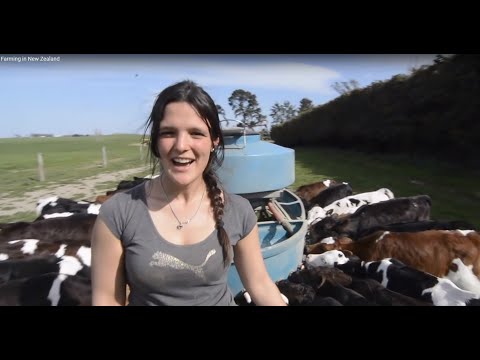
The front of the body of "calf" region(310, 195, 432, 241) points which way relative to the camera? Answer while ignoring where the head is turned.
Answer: to the viewer's left

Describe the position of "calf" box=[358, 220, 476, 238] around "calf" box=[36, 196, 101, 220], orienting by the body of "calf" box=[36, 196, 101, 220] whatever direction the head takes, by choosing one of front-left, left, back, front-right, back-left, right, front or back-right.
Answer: front-right

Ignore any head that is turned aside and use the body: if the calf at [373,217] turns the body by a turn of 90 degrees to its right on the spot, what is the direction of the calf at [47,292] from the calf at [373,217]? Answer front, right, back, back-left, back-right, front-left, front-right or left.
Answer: back-left

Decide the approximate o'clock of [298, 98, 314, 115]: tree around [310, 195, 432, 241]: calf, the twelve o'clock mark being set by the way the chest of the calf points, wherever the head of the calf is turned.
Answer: The tree is roughly at 2 o'clock from the calf.

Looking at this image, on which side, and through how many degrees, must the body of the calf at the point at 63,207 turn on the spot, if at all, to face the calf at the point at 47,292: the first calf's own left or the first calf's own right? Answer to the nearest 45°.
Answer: approximately 90° to the first calf's own right

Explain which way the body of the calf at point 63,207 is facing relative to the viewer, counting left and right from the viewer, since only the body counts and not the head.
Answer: facing to the right of the viewer

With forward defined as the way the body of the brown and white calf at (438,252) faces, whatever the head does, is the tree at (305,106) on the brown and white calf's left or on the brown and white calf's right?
on the brown and white calf's right

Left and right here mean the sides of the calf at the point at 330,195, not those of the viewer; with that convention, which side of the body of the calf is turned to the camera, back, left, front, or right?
left

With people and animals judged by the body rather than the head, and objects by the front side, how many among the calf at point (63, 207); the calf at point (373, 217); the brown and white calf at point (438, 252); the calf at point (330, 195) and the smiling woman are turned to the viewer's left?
3

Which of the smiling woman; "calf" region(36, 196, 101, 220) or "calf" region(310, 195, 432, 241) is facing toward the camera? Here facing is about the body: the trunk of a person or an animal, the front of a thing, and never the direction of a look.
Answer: the smiling woman

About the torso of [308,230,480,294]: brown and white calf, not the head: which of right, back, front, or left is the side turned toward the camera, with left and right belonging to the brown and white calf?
left

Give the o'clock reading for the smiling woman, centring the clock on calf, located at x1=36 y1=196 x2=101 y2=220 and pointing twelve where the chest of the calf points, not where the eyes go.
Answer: The smiling woman is roughly at 3 o'clock from the calf.

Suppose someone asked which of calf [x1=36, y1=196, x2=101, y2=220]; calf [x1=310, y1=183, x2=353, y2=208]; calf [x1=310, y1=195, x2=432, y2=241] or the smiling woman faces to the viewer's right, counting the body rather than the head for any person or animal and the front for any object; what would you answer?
calf [x1=36, y1=196, x2=101, y2=220]

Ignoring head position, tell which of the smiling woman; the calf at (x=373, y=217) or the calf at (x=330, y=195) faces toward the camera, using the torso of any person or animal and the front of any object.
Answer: the smiling woman
